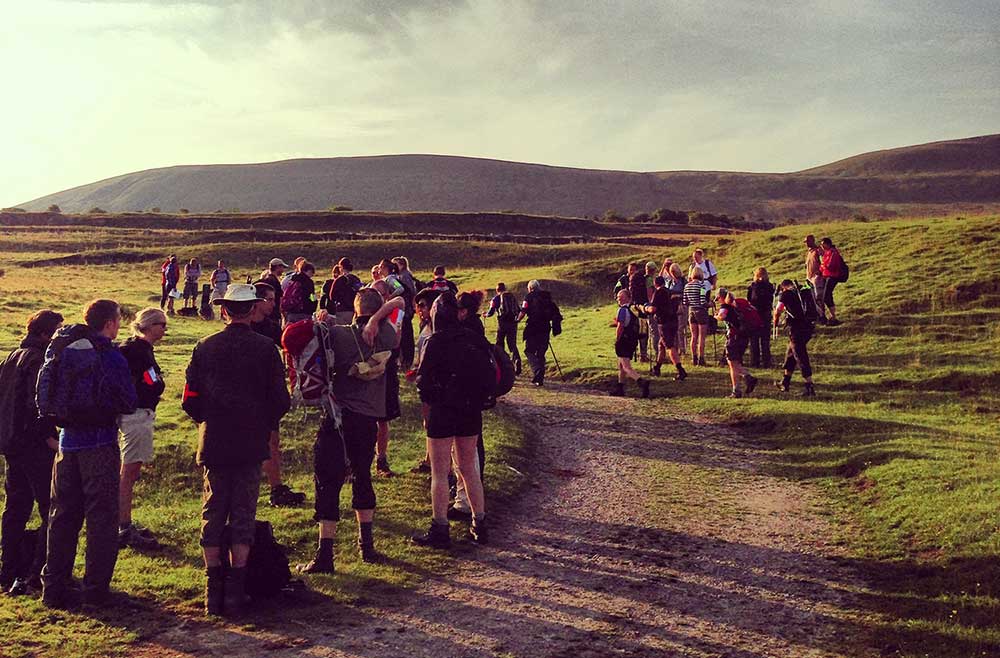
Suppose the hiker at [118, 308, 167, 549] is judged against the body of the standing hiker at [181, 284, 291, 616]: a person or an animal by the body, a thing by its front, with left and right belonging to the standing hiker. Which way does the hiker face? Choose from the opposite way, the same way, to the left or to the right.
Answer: to the right

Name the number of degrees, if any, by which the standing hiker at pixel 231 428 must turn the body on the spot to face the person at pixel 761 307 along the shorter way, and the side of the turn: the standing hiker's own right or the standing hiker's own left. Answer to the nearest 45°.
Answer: approximately 45° to the standing hiker's own right

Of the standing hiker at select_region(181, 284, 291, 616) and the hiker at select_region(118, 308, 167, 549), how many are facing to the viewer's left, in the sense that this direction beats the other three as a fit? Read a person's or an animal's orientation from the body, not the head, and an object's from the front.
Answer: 0

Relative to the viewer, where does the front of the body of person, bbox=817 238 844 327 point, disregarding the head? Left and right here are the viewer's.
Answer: facing to the left of the viewer

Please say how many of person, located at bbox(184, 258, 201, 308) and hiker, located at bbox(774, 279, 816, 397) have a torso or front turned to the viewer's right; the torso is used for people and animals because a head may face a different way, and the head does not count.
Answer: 0

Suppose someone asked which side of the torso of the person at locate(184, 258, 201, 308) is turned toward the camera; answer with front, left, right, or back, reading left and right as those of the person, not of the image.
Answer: front

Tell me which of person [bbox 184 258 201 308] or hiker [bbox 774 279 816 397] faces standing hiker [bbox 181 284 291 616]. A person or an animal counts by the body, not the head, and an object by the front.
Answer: the person

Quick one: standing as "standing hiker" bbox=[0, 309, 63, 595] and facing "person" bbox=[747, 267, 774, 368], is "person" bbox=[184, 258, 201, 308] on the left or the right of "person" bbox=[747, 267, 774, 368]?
left

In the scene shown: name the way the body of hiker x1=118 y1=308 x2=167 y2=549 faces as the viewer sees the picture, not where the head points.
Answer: to the viewer's right

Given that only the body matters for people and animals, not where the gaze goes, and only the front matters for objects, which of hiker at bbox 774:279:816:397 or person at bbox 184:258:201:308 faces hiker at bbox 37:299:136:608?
the person

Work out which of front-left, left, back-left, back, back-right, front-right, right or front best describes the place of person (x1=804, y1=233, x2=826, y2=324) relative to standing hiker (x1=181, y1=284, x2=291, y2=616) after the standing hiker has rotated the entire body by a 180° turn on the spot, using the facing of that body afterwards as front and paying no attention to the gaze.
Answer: back-left

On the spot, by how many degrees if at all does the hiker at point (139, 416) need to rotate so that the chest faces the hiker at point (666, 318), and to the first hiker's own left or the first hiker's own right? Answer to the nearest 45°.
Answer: approximately 45° to the first hiker's own left

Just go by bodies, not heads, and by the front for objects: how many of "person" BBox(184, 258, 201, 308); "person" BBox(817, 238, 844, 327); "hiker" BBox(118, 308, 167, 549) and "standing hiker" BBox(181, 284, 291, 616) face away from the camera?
1

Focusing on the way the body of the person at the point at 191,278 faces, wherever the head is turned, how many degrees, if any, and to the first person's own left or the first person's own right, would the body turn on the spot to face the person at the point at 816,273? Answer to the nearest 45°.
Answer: approximately 45° to the first person's own left

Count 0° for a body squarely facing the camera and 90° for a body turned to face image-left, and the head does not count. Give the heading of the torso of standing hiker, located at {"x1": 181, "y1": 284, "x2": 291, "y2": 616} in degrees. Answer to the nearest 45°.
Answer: approximately 180°

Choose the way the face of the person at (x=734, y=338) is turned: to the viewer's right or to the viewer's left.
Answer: to the viewer's left

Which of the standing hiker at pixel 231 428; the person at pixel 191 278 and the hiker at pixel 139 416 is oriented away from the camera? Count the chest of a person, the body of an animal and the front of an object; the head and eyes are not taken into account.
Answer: the standing hiker

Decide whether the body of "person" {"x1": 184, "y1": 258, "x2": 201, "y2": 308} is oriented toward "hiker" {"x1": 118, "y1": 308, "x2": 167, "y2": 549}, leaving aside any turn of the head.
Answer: yes

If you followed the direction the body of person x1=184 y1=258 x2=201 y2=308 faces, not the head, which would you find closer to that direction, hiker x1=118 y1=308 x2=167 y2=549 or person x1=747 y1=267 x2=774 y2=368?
the hiker

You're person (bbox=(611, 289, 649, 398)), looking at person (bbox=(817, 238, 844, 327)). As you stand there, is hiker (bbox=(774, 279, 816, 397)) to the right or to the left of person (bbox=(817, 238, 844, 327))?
right
